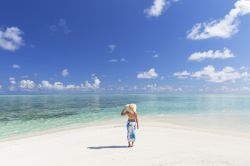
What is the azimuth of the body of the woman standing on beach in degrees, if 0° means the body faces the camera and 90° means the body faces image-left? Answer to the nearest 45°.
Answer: approximately 180°
